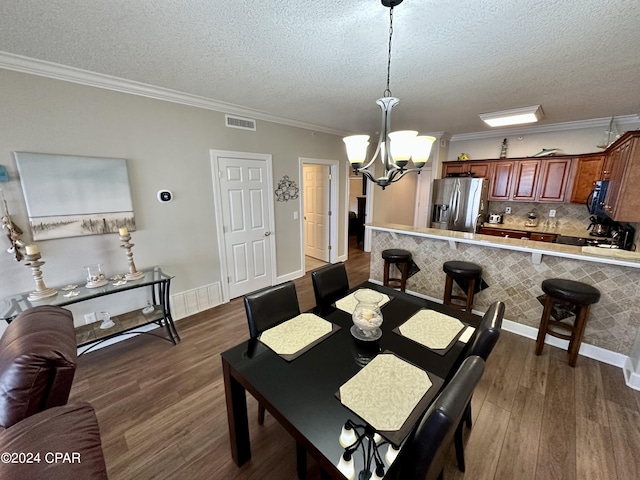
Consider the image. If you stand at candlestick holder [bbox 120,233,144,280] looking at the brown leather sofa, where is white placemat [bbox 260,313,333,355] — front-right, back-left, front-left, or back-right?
front-left

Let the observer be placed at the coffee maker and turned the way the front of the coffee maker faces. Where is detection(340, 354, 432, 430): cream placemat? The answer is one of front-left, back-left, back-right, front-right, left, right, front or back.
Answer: front-left

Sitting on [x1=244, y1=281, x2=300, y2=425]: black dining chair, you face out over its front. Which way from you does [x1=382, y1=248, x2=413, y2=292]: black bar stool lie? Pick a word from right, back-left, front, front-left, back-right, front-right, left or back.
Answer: left

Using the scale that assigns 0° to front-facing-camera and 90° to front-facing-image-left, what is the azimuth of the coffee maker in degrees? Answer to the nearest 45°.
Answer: approximately 45°

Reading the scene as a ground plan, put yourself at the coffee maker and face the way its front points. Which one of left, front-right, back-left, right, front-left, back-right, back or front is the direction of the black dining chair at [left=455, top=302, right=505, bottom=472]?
front-left

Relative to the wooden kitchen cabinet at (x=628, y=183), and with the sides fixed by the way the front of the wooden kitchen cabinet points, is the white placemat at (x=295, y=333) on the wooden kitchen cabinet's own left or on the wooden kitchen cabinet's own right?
on the wooden kitchen cabinet's own left

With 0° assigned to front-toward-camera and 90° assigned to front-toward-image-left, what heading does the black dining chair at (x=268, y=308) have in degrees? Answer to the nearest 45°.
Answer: approximately 315°

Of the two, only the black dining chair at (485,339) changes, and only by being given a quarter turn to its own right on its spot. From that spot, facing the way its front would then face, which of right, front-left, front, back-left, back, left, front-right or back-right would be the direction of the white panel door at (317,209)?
front-left

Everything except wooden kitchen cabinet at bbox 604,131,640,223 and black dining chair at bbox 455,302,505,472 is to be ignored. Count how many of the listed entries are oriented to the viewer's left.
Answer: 2

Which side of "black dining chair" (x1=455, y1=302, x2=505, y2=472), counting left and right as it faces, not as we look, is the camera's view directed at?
left

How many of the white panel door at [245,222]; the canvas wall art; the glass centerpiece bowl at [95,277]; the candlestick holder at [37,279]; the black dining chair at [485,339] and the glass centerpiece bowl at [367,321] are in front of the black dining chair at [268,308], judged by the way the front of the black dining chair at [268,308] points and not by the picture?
2

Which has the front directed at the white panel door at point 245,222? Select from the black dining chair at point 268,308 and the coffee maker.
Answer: the coffee maker

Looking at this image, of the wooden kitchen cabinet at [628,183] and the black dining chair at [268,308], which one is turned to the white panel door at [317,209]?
the wooden kitchen cabinet

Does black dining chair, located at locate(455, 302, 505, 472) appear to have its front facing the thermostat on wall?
yes

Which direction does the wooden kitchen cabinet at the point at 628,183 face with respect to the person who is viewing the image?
facing to the left of the viewer

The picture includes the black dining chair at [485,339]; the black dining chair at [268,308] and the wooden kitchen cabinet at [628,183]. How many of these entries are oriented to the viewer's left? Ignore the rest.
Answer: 2
